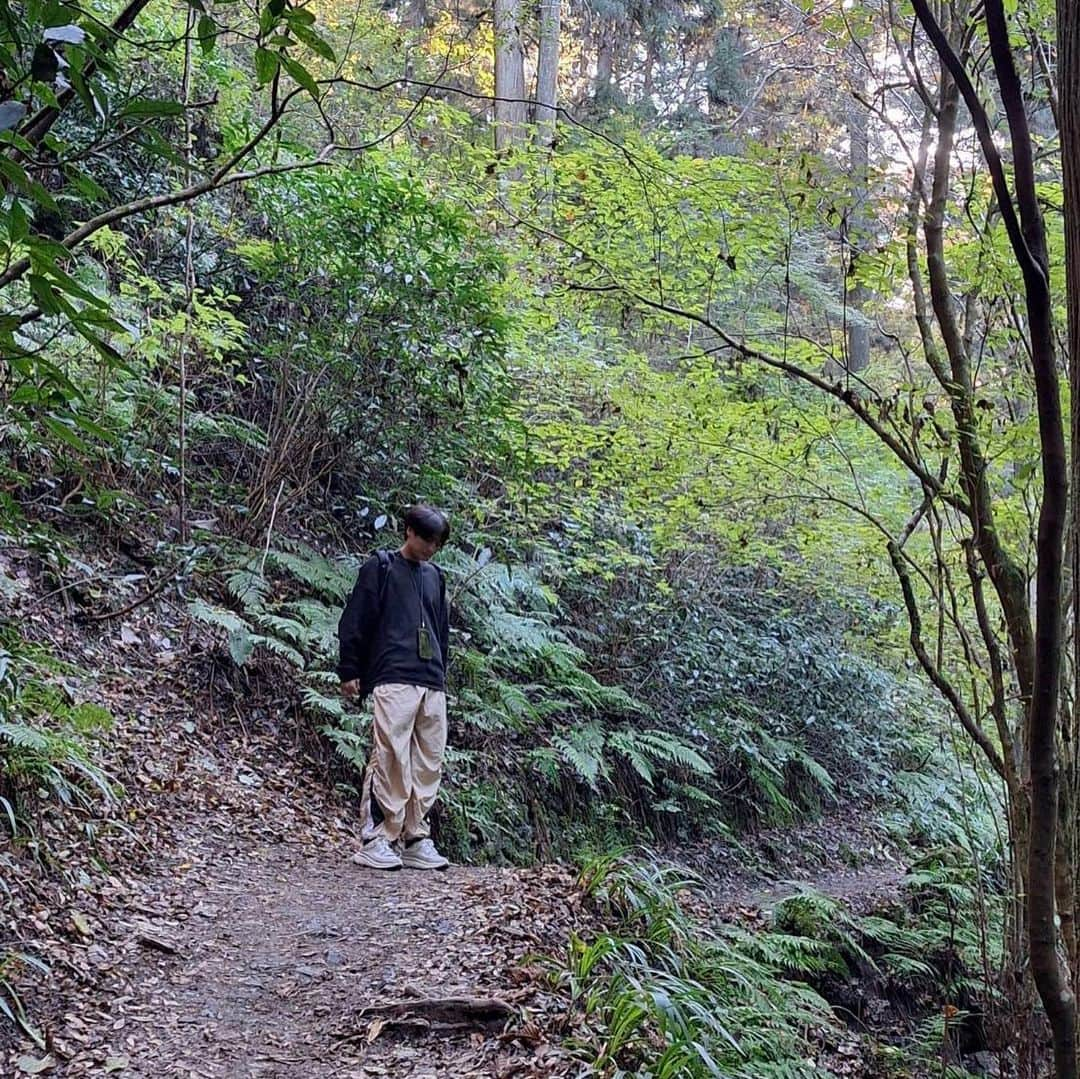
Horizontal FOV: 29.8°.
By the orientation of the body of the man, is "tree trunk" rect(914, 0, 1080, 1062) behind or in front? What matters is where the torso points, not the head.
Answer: in front

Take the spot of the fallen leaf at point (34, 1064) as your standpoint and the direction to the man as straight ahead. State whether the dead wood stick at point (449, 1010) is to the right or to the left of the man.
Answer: right

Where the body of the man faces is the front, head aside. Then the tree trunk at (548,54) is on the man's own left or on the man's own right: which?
on the man's own left

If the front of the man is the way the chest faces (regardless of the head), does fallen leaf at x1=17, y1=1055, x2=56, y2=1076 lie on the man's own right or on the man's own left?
on the man's own right

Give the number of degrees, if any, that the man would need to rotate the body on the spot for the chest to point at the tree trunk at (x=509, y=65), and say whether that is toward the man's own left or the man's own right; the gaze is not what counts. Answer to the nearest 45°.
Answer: approximately 135° to the man's own left

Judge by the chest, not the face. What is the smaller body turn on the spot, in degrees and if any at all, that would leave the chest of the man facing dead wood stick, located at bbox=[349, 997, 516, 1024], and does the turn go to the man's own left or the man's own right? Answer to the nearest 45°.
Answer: approximately 45° to the man's own right

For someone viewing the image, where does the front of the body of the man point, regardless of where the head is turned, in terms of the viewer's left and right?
facing the viewer and to the right of the viewer

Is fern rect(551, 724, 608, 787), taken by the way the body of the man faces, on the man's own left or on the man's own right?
on the man's own left

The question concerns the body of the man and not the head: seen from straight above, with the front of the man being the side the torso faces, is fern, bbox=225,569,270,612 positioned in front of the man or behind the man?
behind
